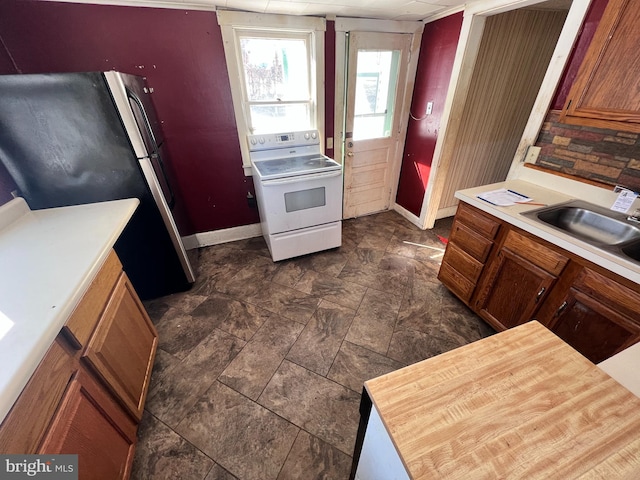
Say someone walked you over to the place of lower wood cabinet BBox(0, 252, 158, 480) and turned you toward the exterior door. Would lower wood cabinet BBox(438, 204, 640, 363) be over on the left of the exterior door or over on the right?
right

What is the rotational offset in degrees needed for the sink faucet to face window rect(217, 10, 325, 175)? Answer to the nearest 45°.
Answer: approximately 45° to its right

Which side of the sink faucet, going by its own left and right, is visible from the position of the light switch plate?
right

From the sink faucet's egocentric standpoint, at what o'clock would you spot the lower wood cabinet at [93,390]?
The lower wood cabinet is roughly at 11 o'clock from the sink faucet.

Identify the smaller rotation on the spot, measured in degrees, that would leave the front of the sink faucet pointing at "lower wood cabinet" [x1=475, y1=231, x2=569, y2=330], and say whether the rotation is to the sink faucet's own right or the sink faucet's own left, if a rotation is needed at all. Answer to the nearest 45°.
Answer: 0° — it already faces it

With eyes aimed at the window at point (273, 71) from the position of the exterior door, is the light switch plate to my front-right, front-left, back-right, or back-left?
back-left

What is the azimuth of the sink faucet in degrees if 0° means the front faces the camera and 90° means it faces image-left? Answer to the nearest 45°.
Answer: approximately 45°
